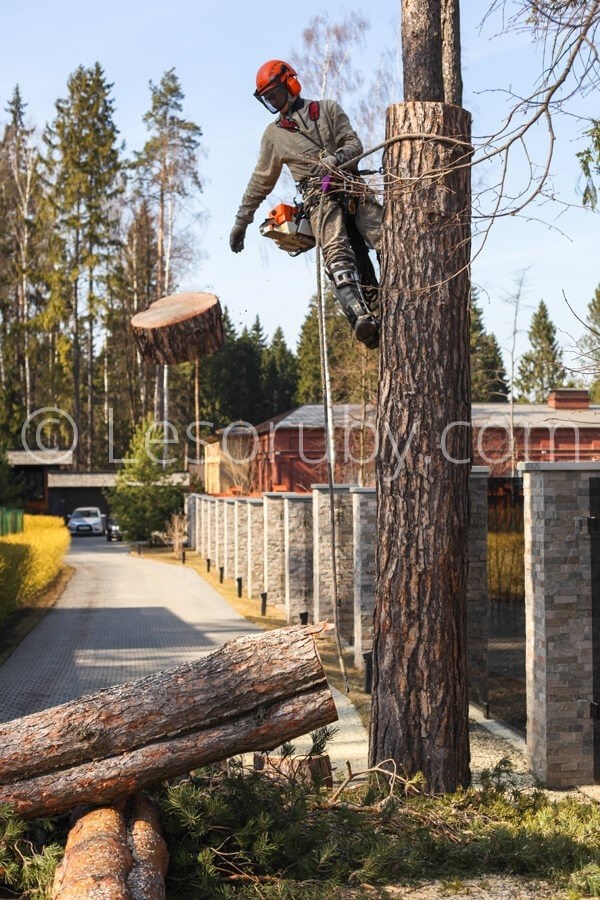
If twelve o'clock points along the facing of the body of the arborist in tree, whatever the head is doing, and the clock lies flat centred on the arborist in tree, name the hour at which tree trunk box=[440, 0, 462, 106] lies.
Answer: The tree trunk is roughly at 8 o'clock from the arborist in tree.

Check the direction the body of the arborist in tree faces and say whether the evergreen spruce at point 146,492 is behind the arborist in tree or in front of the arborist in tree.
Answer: behind

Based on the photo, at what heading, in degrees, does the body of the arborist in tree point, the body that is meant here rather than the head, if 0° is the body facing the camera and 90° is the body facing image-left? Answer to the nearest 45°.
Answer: approximately 0°
